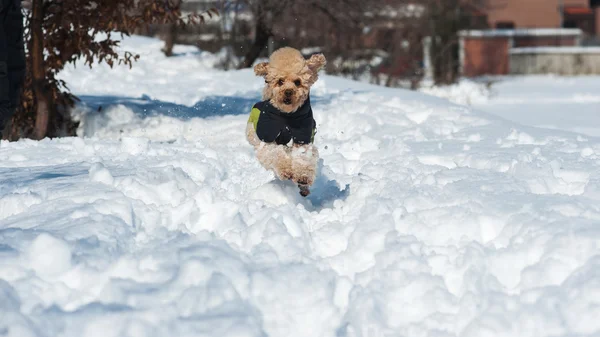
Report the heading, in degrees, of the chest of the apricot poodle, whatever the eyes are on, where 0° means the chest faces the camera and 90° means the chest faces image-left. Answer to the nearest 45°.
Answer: approximately 0°

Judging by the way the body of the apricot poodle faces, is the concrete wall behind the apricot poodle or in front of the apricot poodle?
behind
